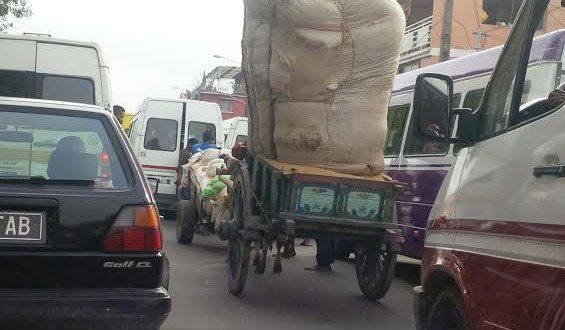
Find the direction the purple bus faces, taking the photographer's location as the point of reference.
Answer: facing away from the viewer and to the left of the viewer

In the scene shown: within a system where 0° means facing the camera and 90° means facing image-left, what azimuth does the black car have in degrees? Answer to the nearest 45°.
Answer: approximately 180°

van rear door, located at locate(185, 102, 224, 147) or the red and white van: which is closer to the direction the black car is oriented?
the van rear door
